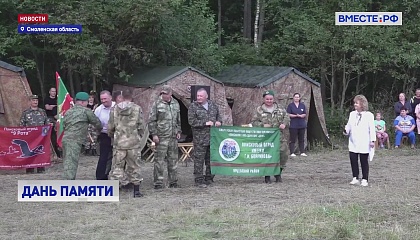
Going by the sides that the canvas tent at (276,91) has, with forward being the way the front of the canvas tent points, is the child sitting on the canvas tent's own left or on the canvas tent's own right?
on the canvas tent's own left

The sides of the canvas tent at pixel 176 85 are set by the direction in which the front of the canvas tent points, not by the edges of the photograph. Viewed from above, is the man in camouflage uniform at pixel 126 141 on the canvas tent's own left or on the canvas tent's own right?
on the canvas tent's own right

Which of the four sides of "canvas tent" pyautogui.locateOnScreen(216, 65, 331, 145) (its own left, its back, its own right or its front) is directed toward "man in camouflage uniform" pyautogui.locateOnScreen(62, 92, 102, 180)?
right

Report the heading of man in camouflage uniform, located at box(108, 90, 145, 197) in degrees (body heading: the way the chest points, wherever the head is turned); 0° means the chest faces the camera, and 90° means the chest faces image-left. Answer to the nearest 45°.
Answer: approximately 180°

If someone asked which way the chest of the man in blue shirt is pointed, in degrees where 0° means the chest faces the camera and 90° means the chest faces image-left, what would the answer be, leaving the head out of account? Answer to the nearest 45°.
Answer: approximately 0°

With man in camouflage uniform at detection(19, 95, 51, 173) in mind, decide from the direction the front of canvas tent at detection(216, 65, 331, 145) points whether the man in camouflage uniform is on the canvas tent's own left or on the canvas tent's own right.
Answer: on the canvas tent's own right

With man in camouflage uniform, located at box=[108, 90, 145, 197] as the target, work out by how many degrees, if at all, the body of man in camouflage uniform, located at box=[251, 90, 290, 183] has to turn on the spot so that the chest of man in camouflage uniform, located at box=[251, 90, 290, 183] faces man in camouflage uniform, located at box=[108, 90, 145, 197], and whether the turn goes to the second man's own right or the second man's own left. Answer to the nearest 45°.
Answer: approximately 45° to the second man's own right
